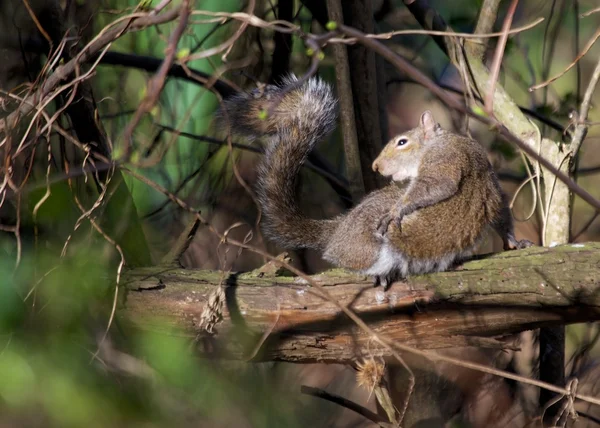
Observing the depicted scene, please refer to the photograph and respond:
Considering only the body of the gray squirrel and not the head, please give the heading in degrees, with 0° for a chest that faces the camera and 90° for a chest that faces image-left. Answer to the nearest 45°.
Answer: approximately 270°
